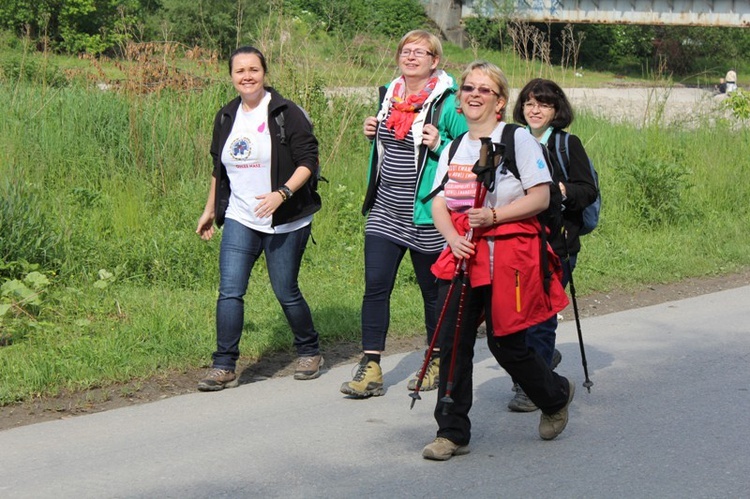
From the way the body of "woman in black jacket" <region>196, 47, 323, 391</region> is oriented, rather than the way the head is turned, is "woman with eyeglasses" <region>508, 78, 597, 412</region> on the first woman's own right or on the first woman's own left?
on the first woman's own left

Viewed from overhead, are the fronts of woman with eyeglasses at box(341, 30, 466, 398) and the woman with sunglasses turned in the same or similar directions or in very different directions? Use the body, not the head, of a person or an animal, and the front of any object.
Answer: same or similar directions

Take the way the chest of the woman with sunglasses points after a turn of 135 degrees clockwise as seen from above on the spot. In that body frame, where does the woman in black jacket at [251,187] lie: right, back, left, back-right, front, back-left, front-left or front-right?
front-left

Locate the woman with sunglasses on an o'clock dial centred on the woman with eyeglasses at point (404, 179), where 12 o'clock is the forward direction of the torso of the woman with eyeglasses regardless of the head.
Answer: The woman with sunglasses is roughly at 10 o'clock from the woman with eyeglasses.

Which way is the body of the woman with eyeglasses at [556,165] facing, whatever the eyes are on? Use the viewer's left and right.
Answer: facing the viewer and to the left of the viewer

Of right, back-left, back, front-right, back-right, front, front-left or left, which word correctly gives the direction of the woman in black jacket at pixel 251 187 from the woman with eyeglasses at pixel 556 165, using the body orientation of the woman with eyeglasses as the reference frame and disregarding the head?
front-right

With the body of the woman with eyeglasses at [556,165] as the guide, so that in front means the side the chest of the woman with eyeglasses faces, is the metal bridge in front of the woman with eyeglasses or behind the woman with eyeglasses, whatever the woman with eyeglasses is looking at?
behind

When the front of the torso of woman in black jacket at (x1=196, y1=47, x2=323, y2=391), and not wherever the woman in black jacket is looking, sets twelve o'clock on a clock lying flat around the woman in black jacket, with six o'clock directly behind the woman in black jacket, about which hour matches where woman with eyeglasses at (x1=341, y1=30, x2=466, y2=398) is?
The woman with eyeglasses is roughly at 8 o'clock from the woman in black jacket.

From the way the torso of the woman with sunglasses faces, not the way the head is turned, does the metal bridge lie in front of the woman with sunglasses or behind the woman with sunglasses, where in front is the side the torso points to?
behind

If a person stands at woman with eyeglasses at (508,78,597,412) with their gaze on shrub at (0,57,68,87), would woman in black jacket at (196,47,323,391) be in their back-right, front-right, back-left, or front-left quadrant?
front-left

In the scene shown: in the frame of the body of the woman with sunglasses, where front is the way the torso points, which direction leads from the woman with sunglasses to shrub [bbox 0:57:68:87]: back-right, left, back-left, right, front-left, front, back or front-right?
right

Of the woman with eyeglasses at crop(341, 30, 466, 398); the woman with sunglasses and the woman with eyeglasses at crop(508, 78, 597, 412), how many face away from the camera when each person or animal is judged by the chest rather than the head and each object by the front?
0
